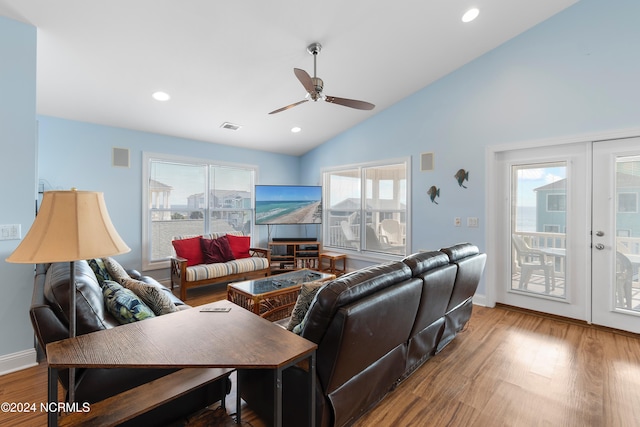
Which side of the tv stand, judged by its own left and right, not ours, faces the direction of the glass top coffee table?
front

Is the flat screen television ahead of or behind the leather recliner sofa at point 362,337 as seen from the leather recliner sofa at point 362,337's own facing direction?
ahead

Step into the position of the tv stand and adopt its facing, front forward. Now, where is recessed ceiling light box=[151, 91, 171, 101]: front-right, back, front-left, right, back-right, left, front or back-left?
front-right

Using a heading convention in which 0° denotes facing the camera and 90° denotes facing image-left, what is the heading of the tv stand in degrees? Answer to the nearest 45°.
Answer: approximately 0°

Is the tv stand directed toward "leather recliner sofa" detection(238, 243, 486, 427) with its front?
yes

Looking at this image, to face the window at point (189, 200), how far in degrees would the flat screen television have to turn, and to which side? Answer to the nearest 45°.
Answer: approximately 90° to its right

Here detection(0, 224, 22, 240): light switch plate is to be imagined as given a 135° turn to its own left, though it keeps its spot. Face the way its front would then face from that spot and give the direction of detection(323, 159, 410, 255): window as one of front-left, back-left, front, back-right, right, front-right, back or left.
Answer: front-right

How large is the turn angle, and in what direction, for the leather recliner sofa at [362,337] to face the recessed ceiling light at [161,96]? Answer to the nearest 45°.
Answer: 0° — it already faces it

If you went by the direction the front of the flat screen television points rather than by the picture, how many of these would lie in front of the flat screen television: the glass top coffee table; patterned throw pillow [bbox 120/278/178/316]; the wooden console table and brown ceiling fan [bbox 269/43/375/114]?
4

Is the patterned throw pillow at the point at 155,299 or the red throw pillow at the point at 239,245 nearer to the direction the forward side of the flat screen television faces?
the patterned throw pillow

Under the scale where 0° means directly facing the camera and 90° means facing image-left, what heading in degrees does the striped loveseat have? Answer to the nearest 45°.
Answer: approximately 315°

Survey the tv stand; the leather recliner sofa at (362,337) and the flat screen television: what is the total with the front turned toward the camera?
2

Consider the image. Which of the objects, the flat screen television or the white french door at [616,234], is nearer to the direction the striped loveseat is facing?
the white french door
